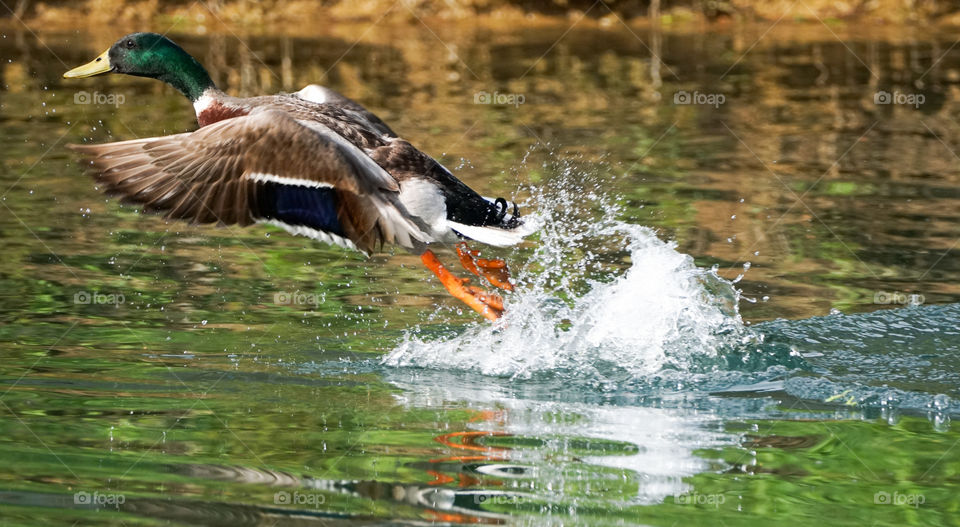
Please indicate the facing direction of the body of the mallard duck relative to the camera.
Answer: to the viewer's left

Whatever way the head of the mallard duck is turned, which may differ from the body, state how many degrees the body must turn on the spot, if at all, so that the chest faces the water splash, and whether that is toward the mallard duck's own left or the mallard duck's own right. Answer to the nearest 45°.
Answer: approximately 180°
